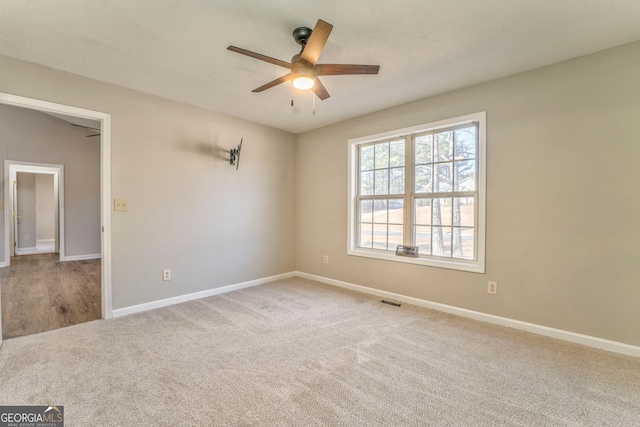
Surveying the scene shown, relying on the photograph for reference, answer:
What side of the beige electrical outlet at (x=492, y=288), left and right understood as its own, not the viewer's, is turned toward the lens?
front

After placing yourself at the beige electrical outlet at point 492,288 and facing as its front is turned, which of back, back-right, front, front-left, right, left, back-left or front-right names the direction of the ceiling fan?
front-right
